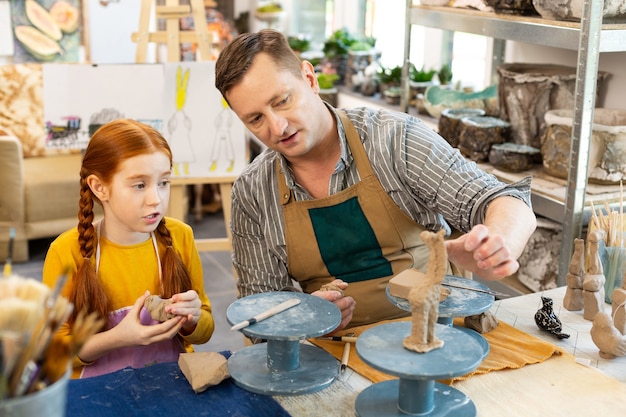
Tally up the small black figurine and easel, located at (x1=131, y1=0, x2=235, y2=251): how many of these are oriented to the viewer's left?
1

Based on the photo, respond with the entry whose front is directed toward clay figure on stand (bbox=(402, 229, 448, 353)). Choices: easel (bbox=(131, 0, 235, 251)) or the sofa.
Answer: the easel

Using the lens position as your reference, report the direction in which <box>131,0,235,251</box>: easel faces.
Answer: facing the viewer

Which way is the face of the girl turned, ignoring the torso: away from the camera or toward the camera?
toward the camera

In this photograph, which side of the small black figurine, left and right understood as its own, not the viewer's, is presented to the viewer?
left

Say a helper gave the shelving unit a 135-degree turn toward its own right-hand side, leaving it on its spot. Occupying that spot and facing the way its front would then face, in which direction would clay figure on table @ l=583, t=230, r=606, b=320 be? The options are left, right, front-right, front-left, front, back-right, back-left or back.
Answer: back

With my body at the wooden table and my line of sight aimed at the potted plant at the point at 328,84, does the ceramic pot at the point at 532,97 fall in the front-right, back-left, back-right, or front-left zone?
front-right

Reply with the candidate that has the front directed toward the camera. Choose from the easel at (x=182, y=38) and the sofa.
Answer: the easel

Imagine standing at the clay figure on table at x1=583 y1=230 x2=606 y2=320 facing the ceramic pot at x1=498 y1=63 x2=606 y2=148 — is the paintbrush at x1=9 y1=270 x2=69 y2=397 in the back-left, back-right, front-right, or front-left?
back-left

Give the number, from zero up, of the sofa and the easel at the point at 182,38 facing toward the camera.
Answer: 1

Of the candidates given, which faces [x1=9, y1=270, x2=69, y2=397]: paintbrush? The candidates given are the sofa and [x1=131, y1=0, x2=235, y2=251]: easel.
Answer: the easel

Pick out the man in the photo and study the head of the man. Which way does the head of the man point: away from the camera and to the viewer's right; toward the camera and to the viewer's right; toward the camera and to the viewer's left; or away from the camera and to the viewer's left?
toward the camera and to the viewer's left

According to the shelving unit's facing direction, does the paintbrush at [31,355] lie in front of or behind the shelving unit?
in front

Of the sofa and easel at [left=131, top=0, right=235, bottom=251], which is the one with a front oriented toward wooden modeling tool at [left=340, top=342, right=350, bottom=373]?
the easel

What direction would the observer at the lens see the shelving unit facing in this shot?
facing the viewer and to the left of the viewer
